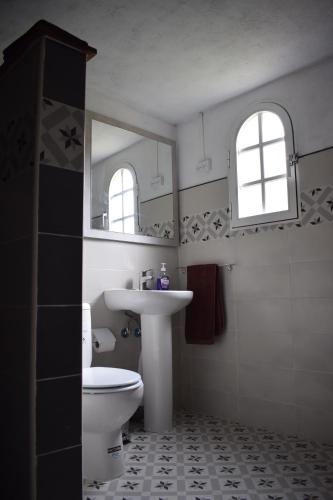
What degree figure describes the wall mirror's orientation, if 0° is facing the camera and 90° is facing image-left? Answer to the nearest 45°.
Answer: approximately 315°

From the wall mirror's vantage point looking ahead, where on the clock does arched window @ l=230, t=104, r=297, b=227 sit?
The arched window is roughly at 11 o'clock from the wall mirror.

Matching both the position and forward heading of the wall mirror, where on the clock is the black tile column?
The black tile column is roughly at 2 o'clock from the wall mirror.

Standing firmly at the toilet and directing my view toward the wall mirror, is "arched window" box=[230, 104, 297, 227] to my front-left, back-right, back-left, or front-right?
front-right
